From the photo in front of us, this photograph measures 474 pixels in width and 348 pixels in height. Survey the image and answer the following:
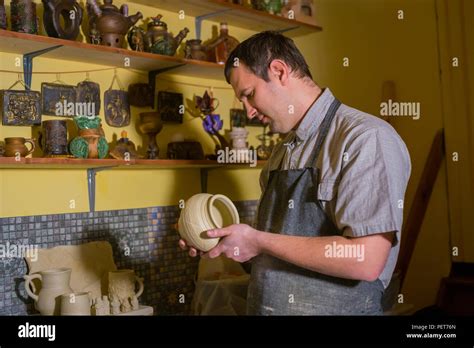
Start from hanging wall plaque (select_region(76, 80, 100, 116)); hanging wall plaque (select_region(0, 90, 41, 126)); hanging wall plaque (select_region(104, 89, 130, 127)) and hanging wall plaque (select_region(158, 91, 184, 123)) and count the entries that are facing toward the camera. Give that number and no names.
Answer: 4

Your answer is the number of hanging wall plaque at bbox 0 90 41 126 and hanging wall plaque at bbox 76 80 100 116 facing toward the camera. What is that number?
2

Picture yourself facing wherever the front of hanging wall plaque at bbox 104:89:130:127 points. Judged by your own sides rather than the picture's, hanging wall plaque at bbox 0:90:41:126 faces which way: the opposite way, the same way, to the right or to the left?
the same way

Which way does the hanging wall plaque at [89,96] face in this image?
toward the camera

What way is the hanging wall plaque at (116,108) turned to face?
toward the camera

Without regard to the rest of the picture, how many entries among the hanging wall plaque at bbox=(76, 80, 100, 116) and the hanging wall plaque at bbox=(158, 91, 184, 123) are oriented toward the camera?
2

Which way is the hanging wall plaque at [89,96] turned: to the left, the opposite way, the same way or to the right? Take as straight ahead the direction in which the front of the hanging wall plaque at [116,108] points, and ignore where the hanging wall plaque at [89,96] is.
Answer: the same way

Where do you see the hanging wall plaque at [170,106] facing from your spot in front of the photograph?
facing the viewer

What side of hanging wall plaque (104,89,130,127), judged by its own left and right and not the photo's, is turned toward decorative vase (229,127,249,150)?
left

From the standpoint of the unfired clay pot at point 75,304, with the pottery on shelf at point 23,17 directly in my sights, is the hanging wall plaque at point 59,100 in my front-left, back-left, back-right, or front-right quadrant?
front-right

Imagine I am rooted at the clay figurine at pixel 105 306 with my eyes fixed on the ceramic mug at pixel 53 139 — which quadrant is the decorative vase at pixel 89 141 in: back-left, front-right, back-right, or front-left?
front-right

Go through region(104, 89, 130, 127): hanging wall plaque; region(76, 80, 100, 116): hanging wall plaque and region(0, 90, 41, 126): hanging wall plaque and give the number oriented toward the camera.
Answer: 3

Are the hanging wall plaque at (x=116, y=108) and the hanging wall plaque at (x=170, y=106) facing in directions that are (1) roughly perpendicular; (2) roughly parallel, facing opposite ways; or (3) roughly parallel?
roughly parallel

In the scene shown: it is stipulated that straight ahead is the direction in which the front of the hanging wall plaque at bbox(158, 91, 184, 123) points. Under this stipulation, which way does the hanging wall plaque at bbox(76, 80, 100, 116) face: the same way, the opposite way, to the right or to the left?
the same way

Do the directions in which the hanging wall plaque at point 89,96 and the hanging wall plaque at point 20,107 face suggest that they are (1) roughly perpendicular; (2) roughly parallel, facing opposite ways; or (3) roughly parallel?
roughly parallel
